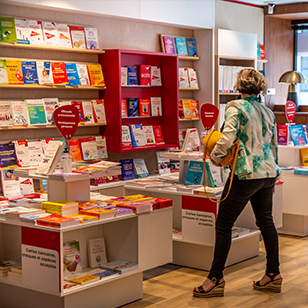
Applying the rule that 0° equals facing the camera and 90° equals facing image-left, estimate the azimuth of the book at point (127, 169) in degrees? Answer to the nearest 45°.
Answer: approximately 0°

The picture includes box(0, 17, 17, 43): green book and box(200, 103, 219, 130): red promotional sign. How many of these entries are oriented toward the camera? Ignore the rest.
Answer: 2

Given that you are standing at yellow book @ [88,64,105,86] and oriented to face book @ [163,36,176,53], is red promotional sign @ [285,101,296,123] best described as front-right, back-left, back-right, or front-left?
front-right

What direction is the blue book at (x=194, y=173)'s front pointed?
toward the camera

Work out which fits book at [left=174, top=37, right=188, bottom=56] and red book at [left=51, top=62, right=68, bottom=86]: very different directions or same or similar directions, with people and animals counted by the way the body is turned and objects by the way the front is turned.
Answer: same or similar directions

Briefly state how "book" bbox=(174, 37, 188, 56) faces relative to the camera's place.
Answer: facing the viewer

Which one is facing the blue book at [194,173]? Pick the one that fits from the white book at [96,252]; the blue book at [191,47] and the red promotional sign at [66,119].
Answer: the blue book at [191,47]

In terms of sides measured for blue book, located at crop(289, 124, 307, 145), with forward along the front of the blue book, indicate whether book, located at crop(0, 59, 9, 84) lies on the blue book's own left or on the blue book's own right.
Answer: on the blue book's own right

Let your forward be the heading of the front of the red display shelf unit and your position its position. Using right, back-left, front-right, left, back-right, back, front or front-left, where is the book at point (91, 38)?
right

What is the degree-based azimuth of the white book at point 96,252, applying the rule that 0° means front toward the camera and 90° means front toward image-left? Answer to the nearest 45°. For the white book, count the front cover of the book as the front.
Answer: approximately 315°

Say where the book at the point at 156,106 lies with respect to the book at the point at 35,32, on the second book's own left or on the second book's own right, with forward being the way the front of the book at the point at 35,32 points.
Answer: on the second book's own left

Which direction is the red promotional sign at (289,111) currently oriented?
toward the camera

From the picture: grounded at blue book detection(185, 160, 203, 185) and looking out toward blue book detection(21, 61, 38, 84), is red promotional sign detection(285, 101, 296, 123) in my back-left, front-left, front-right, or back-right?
back-right

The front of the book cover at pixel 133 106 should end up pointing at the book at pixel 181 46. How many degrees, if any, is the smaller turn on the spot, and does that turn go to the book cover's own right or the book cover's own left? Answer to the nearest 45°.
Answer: approximately 135° to the book cover's own left

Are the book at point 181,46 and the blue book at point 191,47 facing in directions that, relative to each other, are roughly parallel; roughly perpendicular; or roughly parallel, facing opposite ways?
roughly parallel

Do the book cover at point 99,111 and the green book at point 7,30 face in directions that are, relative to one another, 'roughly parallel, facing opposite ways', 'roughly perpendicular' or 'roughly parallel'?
roughly parallel

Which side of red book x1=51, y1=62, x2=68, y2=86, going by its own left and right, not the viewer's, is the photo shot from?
front
